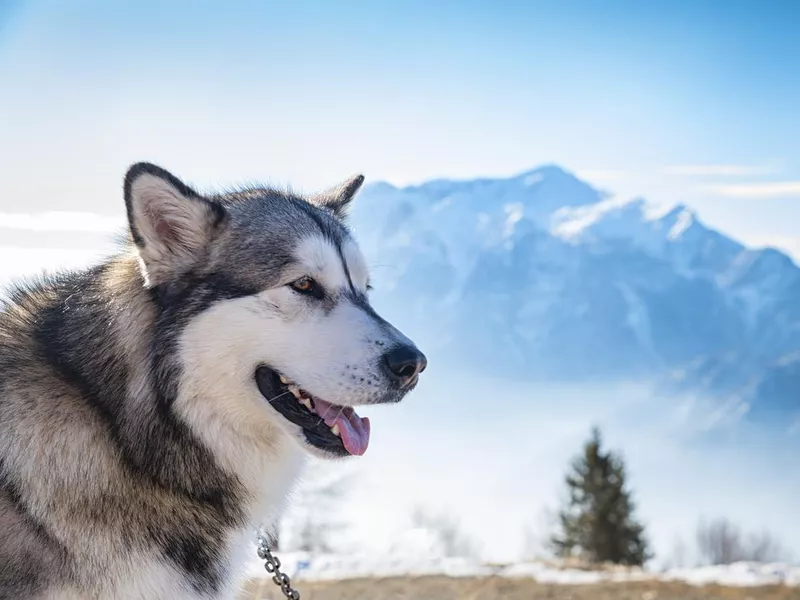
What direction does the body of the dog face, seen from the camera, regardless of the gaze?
to the viewer's right
